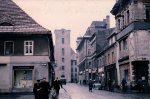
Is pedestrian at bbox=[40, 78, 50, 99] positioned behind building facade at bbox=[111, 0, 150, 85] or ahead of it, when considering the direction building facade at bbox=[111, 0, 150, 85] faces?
ahead

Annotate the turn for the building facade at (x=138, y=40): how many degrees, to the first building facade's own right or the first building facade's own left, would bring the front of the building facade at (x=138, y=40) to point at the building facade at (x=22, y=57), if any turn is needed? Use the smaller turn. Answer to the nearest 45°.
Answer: approximately 45° to the first building facade's own right

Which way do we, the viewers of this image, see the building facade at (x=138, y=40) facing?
facing the viewer and to the left of the viewer

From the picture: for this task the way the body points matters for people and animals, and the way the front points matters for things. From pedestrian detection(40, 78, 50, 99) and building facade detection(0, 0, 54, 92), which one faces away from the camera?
the pedestrian

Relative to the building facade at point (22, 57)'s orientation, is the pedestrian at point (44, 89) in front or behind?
in front

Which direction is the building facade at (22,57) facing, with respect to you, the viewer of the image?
facing the viewer
